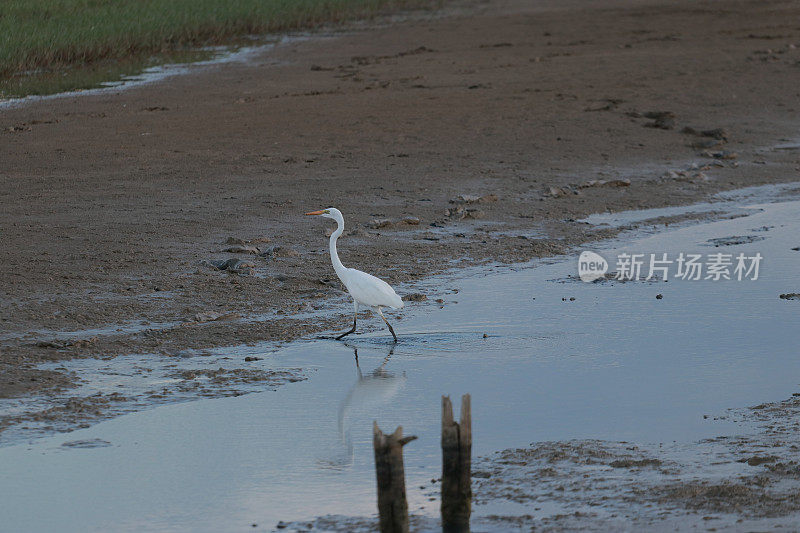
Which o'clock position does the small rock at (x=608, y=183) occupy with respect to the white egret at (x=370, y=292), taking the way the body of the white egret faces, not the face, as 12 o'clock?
The small rock is roughly at 4 o'clock from the white egret.

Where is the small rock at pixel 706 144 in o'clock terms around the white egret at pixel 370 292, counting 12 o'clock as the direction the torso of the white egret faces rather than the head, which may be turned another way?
The small rock is roughly at 4 o'clock from the white egret.

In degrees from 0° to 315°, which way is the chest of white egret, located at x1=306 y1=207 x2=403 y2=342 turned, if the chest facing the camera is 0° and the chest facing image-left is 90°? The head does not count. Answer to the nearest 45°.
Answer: approximately 90°

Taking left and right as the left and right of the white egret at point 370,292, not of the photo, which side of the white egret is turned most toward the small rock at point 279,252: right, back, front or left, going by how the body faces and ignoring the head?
right

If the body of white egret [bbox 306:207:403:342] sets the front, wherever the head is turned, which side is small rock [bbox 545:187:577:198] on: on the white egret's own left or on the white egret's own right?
on the white egret's own right

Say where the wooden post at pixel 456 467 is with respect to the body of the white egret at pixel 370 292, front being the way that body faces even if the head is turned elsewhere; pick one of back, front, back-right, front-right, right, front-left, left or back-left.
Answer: left

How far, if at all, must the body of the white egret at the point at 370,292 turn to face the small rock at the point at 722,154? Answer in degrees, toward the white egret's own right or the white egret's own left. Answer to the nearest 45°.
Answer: approximately 135° to the white egret's own right

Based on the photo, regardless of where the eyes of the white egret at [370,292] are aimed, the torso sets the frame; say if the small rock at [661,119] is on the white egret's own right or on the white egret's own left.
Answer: on the white egret's own right

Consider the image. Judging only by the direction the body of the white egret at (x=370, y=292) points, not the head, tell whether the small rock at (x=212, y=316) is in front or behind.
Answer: in front

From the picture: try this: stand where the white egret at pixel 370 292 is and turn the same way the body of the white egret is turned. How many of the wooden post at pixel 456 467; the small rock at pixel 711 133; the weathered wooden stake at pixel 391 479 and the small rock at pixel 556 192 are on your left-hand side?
2

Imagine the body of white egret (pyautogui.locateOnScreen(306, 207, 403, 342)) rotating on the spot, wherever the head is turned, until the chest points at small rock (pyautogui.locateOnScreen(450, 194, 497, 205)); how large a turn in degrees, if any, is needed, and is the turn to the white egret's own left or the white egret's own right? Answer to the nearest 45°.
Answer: approximately 90° to the white egret's own right

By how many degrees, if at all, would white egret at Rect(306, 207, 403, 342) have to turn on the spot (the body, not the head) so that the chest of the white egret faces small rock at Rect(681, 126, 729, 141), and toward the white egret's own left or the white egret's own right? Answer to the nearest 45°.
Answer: approximately 135° to the white egret's own right

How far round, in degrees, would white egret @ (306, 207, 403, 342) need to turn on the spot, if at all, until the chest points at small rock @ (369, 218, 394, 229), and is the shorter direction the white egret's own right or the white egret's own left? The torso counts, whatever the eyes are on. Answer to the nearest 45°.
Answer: approximately 90° to the white egret's own right
